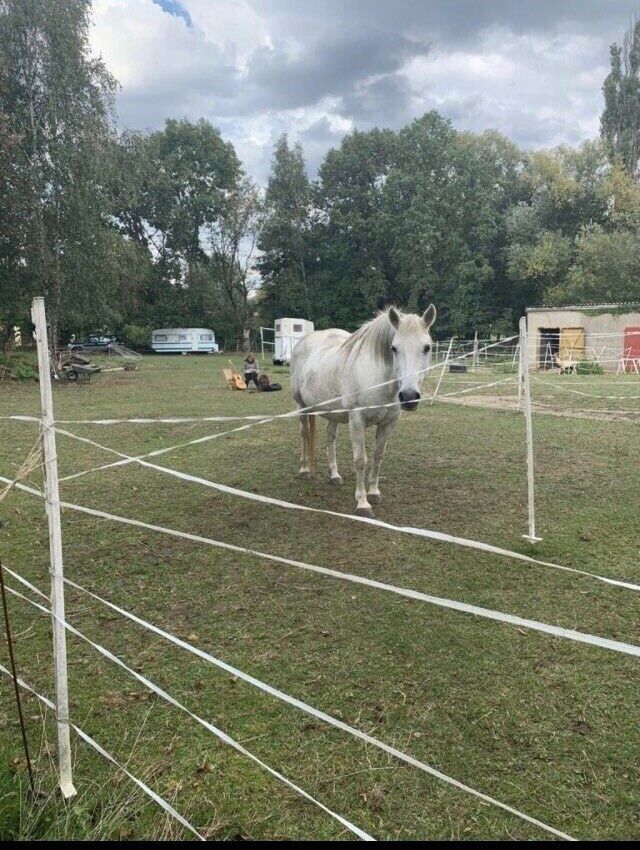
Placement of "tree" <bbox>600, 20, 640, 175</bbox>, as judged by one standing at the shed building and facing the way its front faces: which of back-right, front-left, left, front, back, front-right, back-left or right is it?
back

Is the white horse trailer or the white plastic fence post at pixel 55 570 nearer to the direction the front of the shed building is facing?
the white plastic fence post

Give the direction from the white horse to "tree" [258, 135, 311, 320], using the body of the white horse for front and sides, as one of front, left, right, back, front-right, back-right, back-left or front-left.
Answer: back-left

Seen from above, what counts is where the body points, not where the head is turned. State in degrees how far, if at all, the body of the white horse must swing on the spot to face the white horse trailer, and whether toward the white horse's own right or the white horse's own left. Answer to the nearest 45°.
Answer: approximately 135° to the white horse's own left

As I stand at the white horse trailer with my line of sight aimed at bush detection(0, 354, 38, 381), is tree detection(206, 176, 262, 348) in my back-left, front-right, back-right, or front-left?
back-right

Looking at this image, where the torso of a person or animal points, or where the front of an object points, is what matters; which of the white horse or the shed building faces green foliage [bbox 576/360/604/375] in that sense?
the shed building

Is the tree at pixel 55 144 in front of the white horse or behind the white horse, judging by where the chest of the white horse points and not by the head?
behind

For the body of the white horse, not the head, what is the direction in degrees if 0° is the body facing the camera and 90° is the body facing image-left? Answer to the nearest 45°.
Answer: approximately 315°

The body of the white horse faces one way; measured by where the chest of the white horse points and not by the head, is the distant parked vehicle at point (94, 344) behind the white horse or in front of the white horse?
behind
